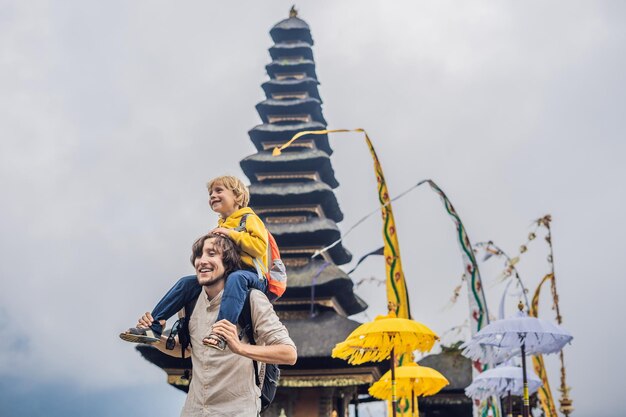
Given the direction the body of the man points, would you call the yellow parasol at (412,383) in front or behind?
behind

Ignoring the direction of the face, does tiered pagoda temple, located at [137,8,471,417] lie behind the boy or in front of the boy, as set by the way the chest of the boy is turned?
behind

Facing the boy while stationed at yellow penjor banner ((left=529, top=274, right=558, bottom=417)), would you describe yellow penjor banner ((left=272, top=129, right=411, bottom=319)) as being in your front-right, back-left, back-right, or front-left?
front-right

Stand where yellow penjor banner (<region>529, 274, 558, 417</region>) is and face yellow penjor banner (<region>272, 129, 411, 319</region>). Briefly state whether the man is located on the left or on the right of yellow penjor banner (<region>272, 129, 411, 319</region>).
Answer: left

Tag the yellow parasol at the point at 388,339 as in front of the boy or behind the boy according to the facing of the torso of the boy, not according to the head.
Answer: behind

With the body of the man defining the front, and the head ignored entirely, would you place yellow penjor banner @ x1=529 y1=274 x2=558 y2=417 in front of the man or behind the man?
behind

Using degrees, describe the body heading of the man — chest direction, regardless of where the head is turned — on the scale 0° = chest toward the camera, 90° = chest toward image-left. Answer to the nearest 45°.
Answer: approximately 45°

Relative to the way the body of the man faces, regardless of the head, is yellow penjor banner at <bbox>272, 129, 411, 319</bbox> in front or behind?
behind

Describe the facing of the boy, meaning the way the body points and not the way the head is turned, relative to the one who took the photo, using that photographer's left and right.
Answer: facing the viewer and to the left of the viewer
